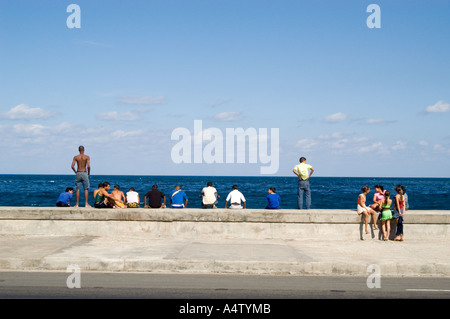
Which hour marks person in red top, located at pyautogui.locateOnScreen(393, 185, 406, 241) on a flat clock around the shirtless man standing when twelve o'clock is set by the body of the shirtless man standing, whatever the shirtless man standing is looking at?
The person in red top is roughly at 4 o'clock from the shirtless man standing.

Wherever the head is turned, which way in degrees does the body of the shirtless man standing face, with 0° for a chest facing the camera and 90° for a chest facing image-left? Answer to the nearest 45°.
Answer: approximately 180°

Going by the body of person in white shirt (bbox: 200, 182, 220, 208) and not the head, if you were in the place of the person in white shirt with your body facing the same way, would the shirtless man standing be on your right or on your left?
on your left

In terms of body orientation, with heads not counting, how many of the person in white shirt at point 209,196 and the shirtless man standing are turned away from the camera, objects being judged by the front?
2

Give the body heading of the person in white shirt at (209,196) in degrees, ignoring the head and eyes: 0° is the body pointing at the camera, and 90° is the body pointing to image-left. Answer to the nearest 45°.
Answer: approximately 180°
